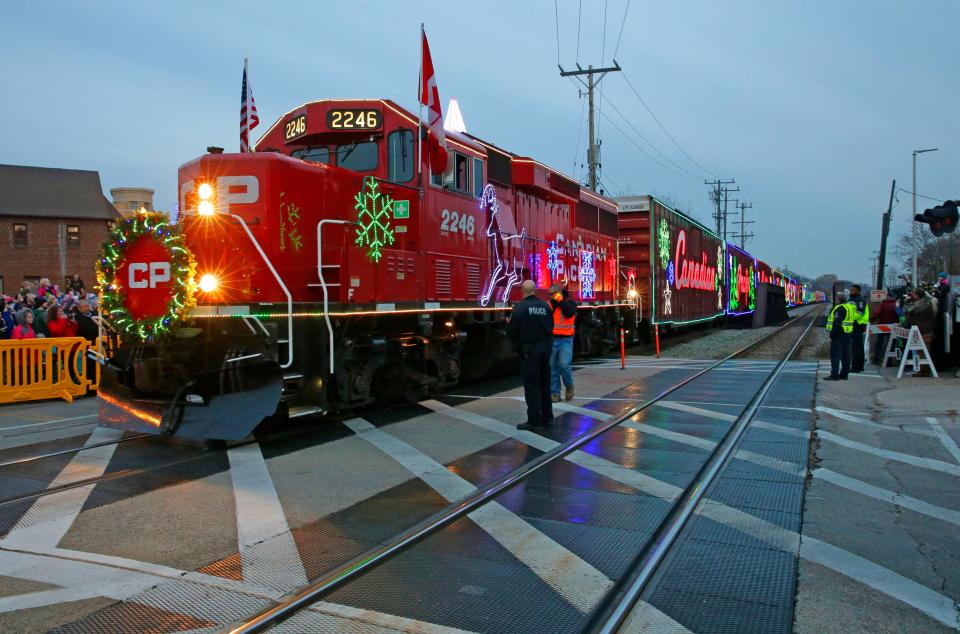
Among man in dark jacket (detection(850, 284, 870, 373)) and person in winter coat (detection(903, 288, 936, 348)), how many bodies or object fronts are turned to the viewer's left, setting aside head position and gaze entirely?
2

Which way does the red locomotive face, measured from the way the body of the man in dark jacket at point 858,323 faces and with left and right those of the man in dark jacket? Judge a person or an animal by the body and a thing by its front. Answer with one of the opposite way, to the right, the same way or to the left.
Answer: to the left

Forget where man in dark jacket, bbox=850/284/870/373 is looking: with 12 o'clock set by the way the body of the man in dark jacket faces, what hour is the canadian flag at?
The canadian flag is roughly at 10 o'clock from the man in dark jacket.

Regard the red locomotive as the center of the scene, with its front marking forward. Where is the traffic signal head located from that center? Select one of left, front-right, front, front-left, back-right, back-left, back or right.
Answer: back-left

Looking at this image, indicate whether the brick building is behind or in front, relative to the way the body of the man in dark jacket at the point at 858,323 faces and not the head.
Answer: in front

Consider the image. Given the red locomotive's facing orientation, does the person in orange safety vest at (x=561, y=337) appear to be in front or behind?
behind

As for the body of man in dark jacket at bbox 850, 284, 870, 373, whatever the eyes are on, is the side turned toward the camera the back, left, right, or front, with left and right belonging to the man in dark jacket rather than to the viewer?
left

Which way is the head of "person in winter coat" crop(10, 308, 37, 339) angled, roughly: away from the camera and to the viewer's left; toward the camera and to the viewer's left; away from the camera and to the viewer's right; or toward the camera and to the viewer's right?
toward the camera and to the viewer's right

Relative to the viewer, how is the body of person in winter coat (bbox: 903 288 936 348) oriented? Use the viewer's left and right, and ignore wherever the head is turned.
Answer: facing to the left of the viewer

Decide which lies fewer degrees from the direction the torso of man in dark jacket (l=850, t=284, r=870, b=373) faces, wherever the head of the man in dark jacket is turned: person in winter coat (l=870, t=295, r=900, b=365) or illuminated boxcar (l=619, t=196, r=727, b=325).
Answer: the illuminated boxcar

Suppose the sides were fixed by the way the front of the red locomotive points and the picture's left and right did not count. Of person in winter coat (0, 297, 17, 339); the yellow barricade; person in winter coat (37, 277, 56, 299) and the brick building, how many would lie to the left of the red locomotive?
0

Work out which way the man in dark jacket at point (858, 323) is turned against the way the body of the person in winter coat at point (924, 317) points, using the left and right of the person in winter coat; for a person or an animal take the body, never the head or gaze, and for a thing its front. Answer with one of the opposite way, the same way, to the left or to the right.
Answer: the same way

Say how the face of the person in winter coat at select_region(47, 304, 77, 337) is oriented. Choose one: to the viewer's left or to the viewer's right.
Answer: to the viewer's right

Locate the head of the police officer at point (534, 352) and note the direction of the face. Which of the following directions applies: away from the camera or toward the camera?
away from the camera
